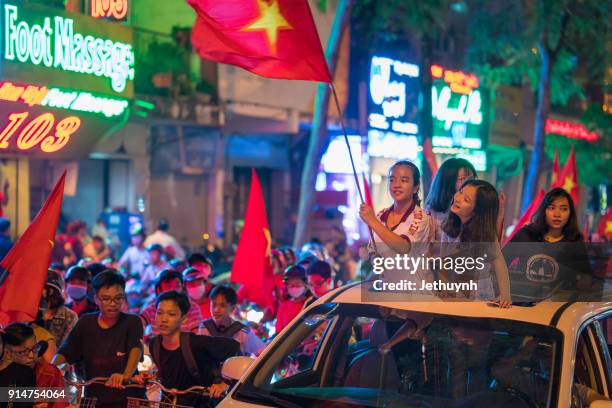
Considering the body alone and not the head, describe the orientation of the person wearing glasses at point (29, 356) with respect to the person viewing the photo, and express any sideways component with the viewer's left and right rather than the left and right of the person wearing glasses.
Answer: facing the viewer and to the right of the viewer

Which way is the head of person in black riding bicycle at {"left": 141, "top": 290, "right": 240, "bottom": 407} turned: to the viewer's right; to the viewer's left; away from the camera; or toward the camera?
toward the camera

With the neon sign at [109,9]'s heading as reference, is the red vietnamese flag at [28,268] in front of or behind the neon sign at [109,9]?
in front

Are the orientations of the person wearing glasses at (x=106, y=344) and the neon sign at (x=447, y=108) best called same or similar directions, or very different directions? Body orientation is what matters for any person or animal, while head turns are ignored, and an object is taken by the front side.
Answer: same or similar directions

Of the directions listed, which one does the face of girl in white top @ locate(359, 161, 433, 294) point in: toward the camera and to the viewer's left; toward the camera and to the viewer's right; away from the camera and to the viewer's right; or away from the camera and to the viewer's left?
toward the camera and to the viewer's left

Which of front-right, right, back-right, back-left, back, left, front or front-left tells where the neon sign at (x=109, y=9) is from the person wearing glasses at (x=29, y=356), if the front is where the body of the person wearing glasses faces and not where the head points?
back-left

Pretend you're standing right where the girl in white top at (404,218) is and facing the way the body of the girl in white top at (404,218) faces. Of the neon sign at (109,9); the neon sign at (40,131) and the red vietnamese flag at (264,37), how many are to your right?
3

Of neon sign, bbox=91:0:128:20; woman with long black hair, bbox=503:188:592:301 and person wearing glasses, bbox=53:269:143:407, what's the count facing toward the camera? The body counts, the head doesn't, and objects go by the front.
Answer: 3

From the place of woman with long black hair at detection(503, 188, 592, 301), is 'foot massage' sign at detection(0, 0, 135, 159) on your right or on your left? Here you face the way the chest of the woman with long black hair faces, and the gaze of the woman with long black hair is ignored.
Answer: on your right

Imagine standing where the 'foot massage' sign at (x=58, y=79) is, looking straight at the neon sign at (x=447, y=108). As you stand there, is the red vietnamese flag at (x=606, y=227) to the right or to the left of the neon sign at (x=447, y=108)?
right

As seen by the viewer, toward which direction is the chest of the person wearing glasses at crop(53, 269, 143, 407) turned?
toward the camera

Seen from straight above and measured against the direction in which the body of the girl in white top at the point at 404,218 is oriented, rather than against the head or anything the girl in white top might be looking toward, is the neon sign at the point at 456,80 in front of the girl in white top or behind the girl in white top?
behind

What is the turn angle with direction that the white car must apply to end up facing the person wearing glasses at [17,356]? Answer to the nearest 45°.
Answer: approximately 45° to its right

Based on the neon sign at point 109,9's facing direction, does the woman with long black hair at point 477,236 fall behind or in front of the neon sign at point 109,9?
in front

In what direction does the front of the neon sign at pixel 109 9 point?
toward the camera

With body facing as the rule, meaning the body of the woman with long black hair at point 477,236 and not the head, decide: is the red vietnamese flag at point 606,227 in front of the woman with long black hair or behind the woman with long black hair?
behind

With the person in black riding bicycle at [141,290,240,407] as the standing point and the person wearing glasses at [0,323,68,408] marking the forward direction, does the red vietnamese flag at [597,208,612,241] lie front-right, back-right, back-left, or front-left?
back-right

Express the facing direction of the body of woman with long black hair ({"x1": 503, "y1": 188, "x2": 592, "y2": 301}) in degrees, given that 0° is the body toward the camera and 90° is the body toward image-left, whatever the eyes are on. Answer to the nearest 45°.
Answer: approximately 0°

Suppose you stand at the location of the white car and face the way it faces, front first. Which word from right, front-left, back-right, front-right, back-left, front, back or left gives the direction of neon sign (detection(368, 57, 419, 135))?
back-right
